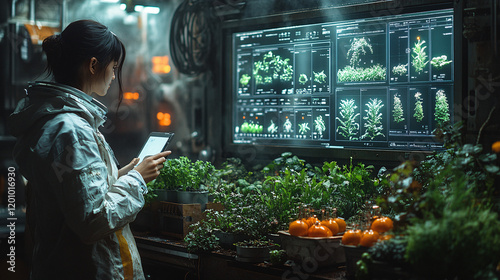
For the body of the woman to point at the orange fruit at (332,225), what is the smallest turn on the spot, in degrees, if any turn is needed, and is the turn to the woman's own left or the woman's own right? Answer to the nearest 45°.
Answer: approximately 45° to the woman's own right

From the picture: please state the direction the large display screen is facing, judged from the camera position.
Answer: facing the viewer and to the left of the viewer

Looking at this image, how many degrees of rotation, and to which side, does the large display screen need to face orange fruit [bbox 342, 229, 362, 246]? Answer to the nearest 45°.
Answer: approximately 45° to its left

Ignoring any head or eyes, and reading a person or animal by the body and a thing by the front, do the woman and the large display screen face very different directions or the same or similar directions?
very different directions

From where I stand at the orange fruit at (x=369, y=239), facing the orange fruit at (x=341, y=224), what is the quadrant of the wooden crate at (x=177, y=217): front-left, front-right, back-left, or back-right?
front-left

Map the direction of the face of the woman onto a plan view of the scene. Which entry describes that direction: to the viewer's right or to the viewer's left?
to the viewer's right

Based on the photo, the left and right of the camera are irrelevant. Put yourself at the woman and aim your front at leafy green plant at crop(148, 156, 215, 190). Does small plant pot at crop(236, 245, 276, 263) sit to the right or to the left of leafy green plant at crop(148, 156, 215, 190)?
right

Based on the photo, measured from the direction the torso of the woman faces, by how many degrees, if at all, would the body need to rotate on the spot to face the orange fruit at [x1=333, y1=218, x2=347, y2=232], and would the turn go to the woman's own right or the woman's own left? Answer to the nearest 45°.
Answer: approximately 45° to the woman's own right

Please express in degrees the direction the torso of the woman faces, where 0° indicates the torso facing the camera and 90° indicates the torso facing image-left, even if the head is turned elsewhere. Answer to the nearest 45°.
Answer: approximately 225°

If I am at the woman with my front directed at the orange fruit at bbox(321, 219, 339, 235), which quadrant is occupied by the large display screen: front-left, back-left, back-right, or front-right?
front-left
